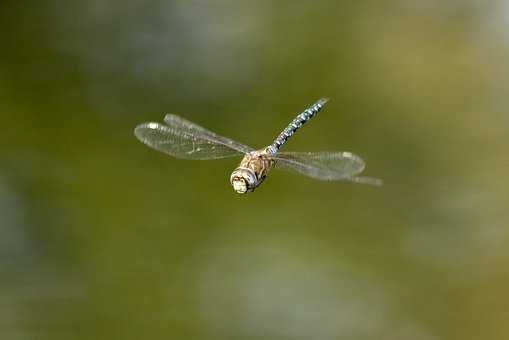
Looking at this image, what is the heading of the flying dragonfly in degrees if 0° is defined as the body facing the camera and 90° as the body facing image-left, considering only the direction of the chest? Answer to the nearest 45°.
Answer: approximately 45°
